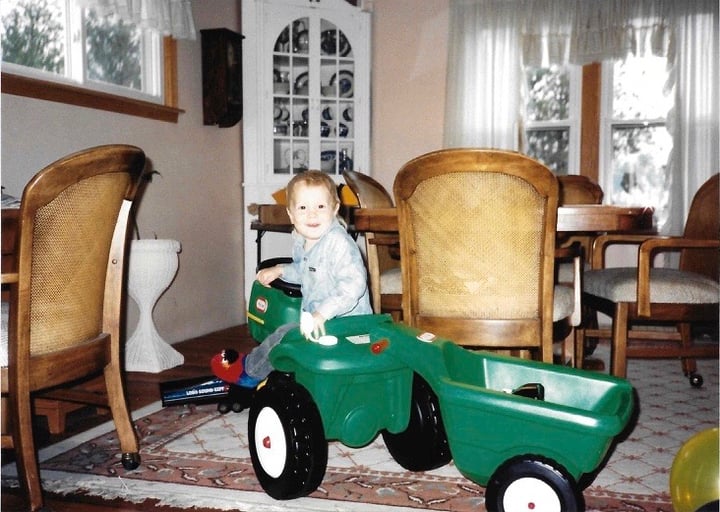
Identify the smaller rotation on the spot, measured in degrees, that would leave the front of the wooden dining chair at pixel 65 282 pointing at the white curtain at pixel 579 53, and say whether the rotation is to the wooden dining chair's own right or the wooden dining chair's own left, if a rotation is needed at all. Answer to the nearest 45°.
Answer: approximately 90° to the wooden dining chair's own right

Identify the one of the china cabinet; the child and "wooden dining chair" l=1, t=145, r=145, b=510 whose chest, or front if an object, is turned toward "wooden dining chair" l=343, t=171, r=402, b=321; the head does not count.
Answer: the china cabinet

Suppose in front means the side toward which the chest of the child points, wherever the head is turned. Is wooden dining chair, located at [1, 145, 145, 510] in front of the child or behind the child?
in front

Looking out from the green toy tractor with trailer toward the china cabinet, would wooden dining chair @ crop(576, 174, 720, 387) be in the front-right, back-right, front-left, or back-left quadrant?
front-right

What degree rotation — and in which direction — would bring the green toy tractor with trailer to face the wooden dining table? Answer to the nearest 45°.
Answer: approximately 90° to its right

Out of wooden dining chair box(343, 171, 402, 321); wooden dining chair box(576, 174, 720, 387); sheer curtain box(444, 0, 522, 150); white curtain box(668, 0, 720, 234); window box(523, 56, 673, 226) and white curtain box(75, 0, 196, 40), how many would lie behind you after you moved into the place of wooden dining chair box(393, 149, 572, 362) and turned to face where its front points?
0

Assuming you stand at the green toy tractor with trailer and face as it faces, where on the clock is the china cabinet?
The china cabinet is roughly at 1 o'clock from the green toy tractor with trailer.

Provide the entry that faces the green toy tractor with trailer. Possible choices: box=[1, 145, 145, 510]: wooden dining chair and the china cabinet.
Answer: the china cabinet

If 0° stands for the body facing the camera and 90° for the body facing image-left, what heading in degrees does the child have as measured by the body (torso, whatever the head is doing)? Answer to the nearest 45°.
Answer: approximately 45°

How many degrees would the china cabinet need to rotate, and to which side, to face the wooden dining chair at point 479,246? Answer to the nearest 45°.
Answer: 0° — it already faces it

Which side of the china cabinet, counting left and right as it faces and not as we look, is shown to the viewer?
front

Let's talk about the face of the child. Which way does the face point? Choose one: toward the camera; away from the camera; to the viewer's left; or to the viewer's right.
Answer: toward the camera

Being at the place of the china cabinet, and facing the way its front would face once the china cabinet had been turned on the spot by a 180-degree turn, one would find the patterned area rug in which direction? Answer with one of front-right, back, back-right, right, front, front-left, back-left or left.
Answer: back

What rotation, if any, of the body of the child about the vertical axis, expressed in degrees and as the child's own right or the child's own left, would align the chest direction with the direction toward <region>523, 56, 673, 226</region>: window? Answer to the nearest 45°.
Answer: approximately 180°

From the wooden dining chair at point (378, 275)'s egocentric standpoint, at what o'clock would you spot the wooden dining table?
The wooden dining table is roughly at 12 o'clock from the wooden dining chair.

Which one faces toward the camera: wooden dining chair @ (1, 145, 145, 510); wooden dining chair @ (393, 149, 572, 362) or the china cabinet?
the china cabinet

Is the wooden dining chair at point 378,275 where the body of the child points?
no

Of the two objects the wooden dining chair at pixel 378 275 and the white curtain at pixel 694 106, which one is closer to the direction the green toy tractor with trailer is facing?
the wooden dining chair

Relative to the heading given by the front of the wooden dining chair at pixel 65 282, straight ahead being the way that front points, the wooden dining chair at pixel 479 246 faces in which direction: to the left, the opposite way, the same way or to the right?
to the right

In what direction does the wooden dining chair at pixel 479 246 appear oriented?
away from the camera
